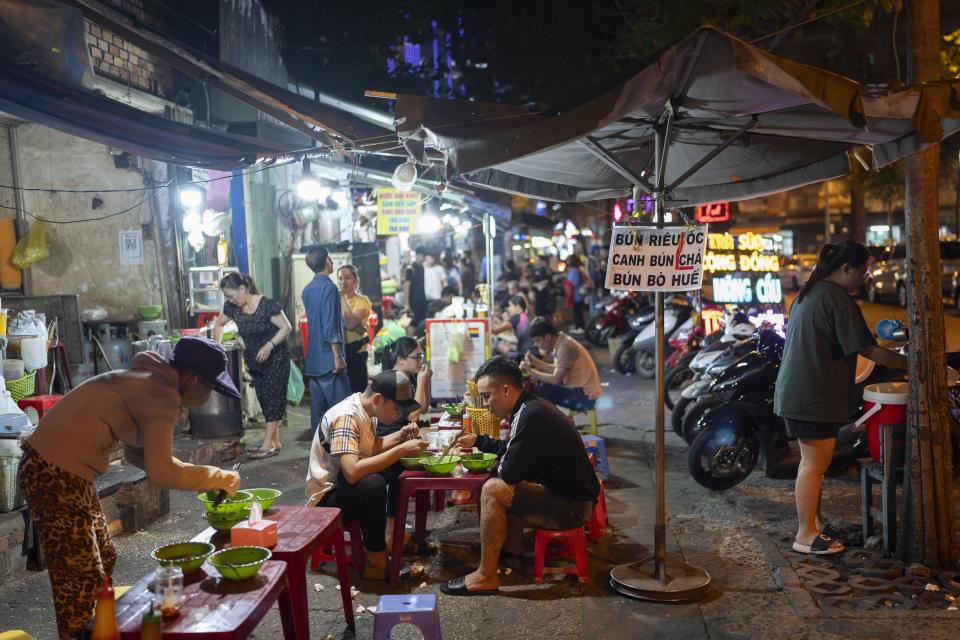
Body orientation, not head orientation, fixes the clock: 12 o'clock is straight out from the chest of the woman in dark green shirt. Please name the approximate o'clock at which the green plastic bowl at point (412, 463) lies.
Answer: The green plastic bowl is roughly at 5 o'clock from the woman in dark green shirt.

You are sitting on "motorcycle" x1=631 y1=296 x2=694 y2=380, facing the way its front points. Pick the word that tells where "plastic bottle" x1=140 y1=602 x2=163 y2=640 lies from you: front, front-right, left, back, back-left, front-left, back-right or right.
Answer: front-left

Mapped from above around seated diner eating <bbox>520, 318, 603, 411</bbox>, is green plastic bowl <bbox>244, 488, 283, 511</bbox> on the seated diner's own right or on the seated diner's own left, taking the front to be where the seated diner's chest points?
on the seated diner's own left

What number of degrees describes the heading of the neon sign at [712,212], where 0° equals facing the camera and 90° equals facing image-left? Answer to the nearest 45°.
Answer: approximately 0°

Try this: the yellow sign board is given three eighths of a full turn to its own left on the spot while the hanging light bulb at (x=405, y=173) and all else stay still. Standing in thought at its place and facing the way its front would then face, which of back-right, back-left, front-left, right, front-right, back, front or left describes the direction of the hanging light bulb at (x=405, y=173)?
back-right

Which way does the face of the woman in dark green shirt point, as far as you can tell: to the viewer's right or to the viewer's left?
to the viewer's right

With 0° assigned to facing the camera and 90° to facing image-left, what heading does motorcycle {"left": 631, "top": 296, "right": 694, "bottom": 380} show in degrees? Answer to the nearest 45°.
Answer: approximately 45°

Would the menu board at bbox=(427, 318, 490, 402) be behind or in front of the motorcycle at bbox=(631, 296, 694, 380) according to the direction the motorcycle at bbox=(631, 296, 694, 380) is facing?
in front

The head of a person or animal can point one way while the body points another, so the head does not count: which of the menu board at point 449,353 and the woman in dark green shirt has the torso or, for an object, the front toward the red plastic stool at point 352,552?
the menu board

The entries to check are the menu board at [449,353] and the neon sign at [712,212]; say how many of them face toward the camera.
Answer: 2

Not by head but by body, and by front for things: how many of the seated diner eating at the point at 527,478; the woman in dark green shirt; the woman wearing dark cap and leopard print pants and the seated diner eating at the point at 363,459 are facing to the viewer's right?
3

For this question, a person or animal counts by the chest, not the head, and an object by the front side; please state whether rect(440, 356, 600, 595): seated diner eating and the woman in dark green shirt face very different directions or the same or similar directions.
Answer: very different directions

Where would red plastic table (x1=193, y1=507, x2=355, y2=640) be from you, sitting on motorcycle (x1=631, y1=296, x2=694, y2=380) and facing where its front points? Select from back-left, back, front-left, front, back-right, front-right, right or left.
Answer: front-left

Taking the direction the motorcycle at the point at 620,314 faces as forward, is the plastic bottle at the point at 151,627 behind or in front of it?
in front

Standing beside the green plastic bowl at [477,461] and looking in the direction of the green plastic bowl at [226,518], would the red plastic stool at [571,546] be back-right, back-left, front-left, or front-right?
back-left

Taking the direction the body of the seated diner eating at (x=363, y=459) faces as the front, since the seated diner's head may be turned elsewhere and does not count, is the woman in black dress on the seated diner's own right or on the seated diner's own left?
on the seated diner's own left

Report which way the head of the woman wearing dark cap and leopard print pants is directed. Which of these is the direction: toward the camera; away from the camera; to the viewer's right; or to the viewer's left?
to the viewer's right

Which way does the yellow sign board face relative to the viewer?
toward the camera

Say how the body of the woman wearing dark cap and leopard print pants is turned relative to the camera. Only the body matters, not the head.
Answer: to the viewer's right
